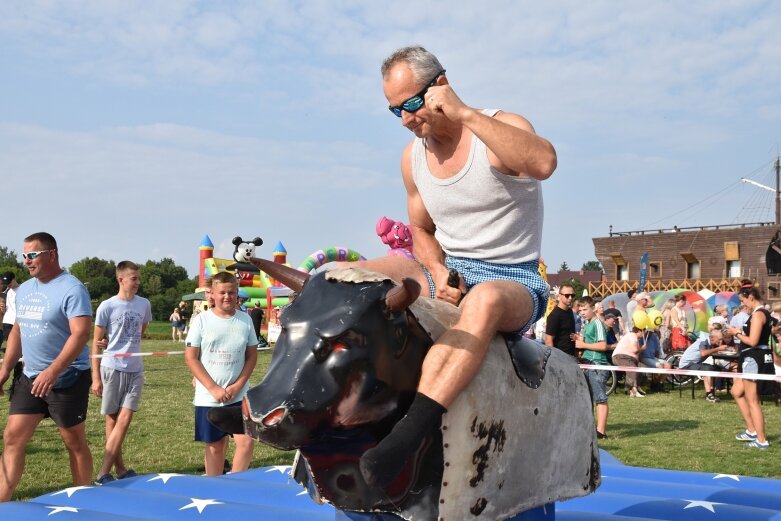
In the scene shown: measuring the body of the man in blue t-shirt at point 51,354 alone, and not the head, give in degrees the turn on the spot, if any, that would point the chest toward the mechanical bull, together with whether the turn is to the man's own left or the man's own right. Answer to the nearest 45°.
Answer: approximately 45° to the man's own left

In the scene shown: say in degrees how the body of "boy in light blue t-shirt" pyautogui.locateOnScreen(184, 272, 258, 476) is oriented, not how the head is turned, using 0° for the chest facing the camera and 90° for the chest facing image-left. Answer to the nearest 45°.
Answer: approximately 0°

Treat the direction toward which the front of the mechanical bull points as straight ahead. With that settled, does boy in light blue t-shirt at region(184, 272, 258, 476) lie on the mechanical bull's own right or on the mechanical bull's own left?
on the mechanical bull's own right

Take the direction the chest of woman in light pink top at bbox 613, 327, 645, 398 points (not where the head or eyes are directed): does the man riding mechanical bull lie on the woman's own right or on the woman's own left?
on the woman's own right

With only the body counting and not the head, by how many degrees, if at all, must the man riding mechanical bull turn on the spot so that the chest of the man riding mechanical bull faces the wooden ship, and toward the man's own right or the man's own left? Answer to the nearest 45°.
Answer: approximately 135° to the man's own right

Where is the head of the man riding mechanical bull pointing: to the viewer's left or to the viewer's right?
to the viewer's left

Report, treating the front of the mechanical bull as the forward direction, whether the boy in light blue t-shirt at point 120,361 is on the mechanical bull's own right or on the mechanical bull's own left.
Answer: on the mechanical bull's own right
